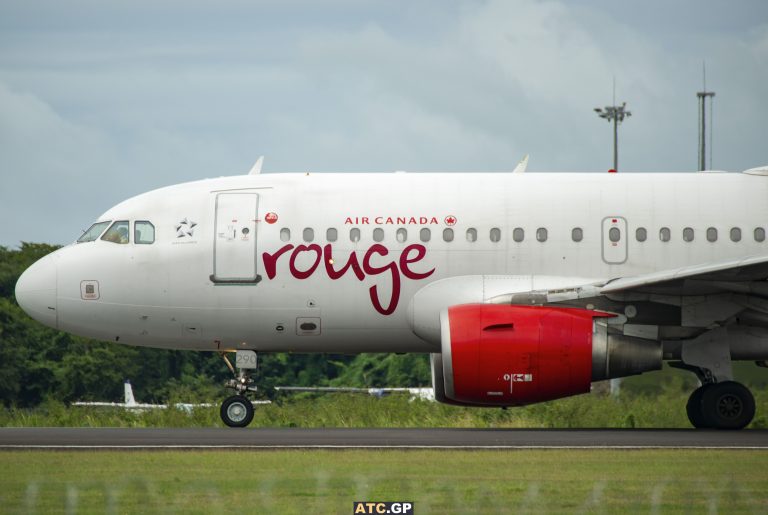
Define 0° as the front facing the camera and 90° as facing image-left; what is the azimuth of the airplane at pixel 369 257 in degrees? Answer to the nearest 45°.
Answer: approximately 90°
